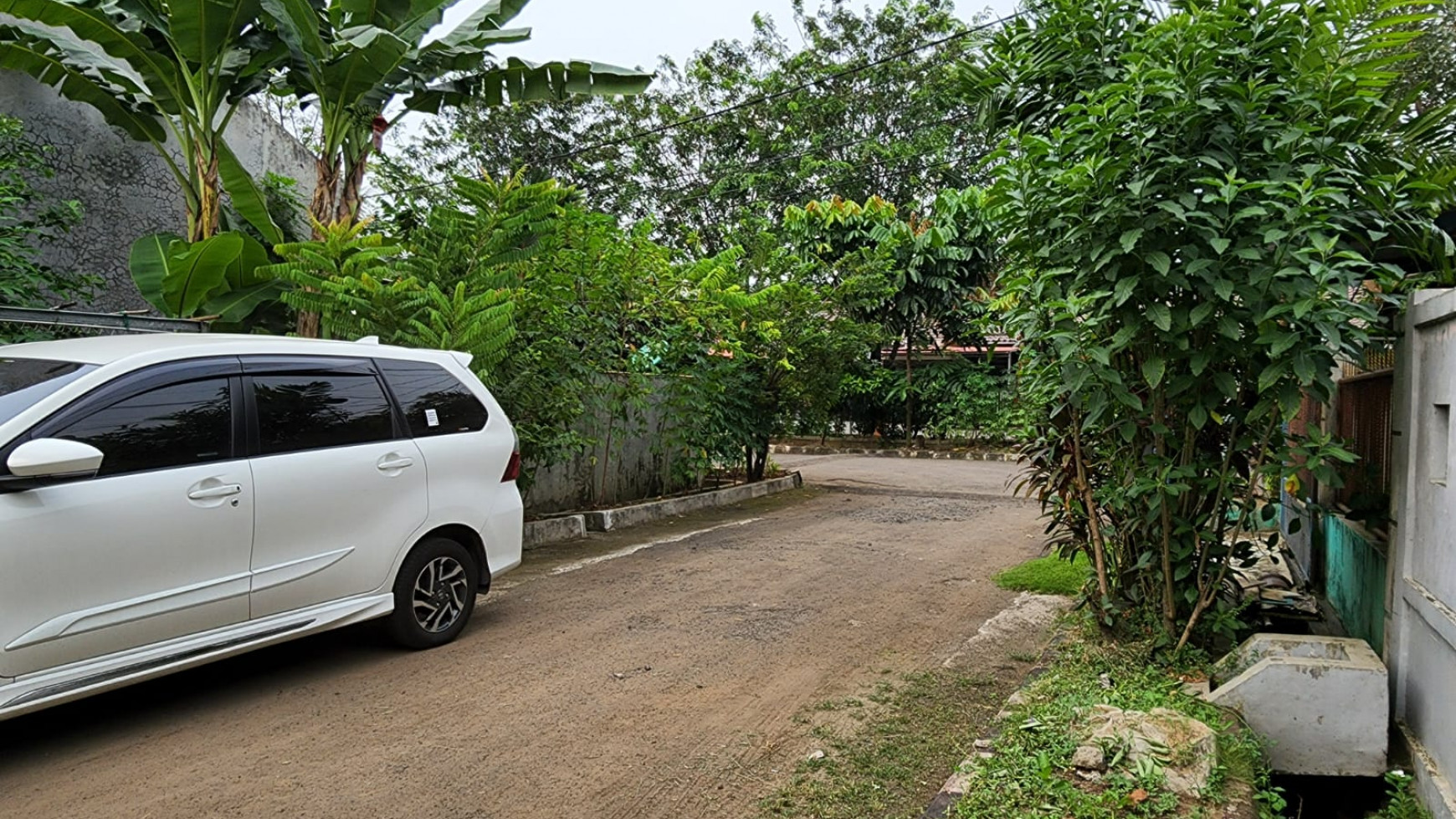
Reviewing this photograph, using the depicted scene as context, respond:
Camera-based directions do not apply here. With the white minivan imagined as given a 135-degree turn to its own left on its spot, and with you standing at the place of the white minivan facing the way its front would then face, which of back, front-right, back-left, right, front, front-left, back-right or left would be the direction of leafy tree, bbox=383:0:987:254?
front-left

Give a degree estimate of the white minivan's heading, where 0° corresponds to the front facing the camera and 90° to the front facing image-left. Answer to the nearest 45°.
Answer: approximately 45°

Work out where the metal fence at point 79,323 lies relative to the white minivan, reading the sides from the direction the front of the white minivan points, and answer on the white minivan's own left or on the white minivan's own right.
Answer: on the white minivan's own right

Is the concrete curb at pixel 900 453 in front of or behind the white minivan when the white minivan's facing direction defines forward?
behind

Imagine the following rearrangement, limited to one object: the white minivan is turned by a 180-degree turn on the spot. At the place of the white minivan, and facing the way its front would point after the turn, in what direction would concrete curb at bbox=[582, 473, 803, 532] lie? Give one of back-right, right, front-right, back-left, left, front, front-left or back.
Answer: front

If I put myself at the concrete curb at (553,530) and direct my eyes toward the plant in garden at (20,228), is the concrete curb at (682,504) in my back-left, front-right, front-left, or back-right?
back-right

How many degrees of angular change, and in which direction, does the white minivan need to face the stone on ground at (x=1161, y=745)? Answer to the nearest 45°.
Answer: approximately 90° to its left

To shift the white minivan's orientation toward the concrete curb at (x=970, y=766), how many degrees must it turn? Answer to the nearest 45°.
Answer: approximately 90° to its left
